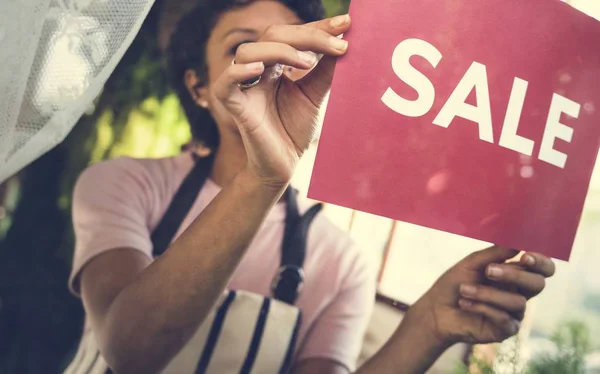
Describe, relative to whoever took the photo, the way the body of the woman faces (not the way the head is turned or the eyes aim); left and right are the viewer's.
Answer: facing the viewer and to the right of the viewer

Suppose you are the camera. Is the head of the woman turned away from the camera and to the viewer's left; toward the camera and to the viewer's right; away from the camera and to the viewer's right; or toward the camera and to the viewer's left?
toward the camera and to the viewer's right
